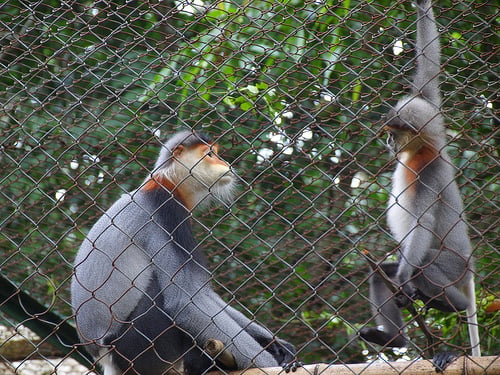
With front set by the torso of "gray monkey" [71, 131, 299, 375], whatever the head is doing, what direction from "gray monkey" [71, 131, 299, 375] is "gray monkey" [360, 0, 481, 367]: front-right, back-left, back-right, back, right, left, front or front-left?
front

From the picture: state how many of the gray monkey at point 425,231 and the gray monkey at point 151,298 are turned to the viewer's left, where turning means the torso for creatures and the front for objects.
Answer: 1

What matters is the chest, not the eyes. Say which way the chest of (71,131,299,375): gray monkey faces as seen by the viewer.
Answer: to the viewer's right

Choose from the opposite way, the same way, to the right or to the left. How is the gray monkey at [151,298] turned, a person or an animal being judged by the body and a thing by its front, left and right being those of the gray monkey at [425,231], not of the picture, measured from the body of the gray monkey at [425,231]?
the opposite way

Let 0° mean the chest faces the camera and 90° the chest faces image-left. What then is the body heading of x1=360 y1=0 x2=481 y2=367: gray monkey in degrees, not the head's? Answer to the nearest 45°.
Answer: approximately 90°

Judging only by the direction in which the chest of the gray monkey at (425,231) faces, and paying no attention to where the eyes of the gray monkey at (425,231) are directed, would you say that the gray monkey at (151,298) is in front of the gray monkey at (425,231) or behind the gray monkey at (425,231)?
in front
